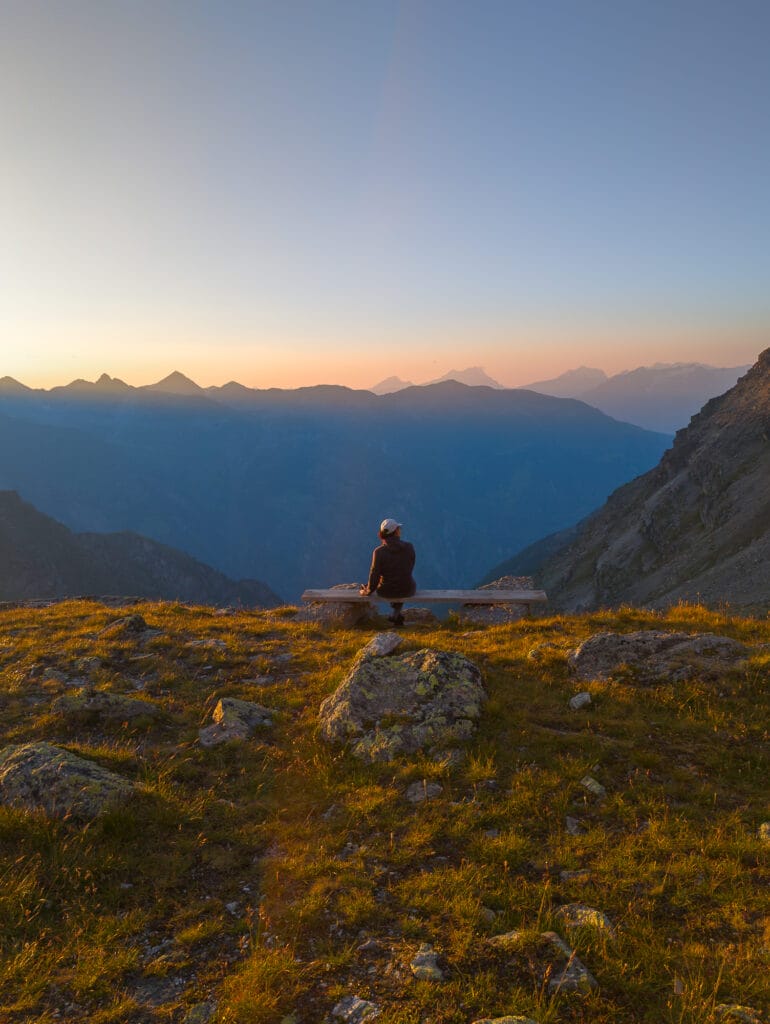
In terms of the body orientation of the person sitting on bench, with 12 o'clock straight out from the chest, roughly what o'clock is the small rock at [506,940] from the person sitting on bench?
The small rock is roughly at 6 o'clock from the person sitting on bench.

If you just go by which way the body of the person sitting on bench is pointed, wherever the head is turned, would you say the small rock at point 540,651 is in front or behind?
behind

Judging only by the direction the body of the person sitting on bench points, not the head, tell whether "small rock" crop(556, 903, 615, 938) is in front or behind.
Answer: behind

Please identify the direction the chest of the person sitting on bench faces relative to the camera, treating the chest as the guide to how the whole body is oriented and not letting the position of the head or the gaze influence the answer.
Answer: away from the camera

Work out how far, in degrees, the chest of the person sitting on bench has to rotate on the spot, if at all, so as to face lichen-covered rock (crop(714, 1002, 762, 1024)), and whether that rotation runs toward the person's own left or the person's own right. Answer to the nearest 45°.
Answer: approximately 180°

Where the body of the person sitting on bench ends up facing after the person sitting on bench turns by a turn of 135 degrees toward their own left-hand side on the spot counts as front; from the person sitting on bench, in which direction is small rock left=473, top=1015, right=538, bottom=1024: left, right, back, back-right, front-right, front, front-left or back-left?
front-left

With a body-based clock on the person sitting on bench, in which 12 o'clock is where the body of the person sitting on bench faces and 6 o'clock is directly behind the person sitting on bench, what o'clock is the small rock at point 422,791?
The small rock is roughly at 6 o'clock from the person sitting on bench.

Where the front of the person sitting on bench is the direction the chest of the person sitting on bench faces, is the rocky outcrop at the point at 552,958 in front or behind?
behind

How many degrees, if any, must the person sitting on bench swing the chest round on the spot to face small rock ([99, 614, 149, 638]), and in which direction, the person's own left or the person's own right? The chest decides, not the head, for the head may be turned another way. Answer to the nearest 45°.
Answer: approximately 90° to the person's own left

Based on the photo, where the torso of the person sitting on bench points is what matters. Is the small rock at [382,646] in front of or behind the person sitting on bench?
behind

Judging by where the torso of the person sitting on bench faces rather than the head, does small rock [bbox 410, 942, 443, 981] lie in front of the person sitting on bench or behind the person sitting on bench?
behind

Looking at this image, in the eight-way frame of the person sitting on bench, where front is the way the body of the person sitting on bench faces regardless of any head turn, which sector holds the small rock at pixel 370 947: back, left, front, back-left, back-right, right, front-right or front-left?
back

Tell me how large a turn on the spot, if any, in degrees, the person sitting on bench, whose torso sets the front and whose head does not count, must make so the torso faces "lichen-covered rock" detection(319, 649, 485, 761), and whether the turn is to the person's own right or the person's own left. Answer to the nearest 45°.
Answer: approximately 180°
